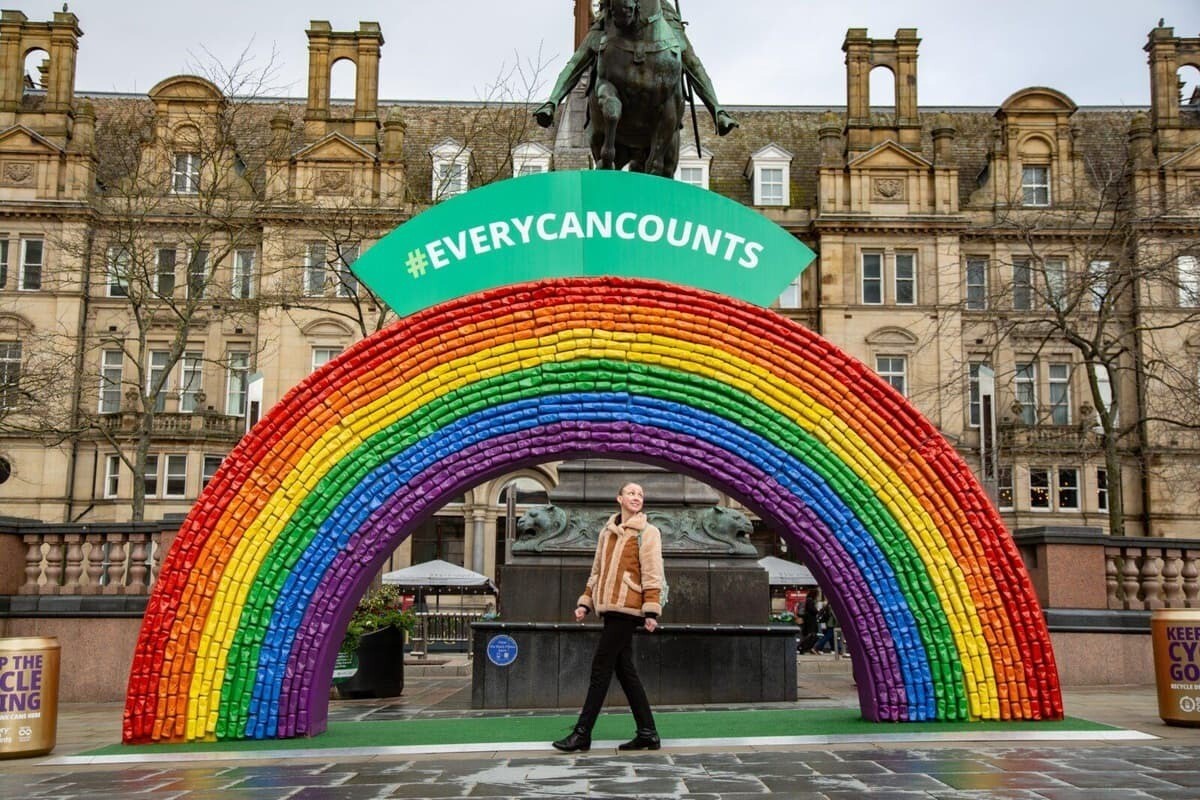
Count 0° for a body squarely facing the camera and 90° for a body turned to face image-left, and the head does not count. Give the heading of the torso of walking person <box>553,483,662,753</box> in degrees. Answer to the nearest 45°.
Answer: approximately 45°

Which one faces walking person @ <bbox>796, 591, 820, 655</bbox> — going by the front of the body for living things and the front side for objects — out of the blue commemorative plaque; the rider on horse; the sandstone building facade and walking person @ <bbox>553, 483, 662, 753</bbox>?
the sandstone building facade

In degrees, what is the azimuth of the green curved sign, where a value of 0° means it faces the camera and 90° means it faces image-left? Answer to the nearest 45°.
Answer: approximately 0°

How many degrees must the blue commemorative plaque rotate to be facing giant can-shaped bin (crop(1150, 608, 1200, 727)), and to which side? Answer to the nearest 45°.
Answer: approximately 45° to its left

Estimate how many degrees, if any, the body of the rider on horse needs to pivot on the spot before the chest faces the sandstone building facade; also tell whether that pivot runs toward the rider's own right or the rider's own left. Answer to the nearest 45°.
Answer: approximately 180°
